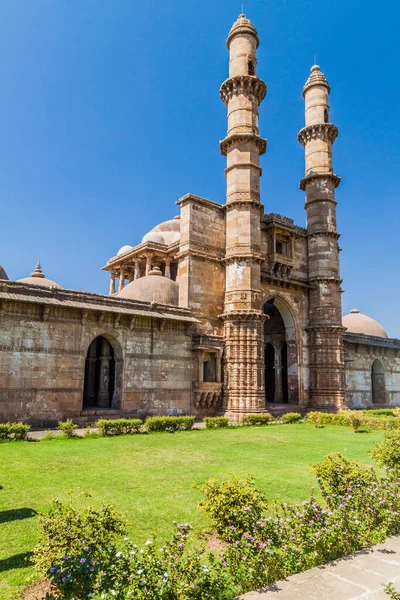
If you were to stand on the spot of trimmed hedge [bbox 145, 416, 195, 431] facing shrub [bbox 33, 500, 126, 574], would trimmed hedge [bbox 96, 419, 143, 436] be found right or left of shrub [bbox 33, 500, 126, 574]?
right

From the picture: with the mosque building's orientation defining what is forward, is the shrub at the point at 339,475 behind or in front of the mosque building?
in front

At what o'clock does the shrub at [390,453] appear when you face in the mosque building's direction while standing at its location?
The shrub is roughly at 1 o'clock from the mosque building.

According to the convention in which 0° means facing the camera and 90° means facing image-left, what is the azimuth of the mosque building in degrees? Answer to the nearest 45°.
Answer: approximately 315°

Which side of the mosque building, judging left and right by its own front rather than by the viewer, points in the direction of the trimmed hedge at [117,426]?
right

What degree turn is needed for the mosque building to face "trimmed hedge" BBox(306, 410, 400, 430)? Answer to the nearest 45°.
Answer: approximately 45° to its left

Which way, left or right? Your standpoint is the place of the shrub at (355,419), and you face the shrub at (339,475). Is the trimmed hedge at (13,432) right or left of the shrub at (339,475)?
right
